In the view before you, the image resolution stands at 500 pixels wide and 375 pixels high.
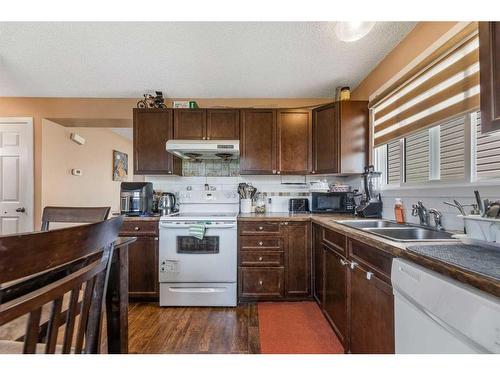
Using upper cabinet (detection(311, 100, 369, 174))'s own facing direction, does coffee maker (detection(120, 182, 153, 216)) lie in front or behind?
in front

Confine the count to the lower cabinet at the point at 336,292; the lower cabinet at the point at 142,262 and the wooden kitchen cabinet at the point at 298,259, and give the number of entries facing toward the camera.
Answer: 2

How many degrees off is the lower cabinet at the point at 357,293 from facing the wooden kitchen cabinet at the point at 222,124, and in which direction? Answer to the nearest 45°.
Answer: approximately 90° to its right

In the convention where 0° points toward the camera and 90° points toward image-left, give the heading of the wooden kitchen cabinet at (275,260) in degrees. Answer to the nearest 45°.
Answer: approximately 0°

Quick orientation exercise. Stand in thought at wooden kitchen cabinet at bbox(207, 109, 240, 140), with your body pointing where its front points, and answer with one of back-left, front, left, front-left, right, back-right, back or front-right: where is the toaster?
left

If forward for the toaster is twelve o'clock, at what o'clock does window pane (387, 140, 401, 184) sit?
The window pane is roughly at 10 o'clock from the toaster.

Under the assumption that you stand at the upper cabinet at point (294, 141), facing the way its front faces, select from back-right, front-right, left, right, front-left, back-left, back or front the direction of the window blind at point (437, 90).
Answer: front-left

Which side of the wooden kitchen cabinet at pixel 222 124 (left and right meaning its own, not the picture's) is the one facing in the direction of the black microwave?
left

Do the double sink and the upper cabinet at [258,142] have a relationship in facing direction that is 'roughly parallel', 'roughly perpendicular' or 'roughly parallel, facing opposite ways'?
roughly perpendicular

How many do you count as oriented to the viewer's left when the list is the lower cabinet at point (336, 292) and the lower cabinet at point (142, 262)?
1
